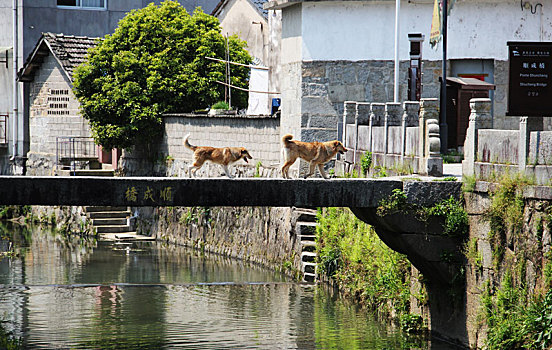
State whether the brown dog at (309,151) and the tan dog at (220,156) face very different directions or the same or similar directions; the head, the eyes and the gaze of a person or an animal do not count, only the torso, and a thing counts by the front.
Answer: same or similar directions

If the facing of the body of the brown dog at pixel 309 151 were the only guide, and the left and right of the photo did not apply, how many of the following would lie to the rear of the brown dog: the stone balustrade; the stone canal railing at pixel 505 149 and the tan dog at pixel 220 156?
1

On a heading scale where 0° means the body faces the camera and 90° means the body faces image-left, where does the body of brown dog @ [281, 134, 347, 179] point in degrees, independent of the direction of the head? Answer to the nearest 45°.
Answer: approximately 270°

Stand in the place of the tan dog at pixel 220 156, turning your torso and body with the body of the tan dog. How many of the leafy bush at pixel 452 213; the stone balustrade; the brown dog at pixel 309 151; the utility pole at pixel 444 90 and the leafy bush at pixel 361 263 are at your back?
0

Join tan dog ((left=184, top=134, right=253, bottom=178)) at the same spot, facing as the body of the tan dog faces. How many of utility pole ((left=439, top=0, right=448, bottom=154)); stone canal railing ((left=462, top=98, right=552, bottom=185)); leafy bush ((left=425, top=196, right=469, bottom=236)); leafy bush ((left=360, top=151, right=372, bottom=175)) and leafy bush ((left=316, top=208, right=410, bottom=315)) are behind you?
0

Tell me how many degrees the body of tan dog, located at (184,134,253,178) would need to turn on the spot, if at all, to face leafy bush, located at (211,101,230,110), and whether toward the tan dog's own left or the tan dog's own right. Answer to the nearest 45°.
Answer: approximately 90° to the tan dog's own left

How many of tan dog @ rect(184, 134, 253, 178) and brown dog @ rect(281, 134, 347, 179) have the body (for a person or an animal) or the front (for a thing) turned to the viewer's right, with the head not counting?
2

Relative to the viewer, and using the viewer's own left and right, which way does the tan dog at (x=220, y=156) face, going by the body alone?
facing to the right of the viewer

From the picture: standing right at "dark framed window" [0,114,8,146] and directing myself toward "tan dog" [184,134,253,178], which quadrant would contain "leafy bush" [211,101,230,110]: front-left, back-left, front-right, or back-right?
front-left

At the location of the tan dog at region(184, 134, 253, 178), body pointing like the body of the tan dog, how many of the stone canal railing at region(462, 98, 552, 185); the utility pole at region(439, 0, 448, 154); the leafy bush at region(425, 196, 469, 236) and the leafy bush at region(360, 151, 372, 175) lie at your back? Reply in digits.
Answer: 0

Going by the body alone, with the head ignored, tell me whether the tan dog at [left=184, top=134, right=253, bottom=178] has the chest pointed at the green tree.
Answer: no

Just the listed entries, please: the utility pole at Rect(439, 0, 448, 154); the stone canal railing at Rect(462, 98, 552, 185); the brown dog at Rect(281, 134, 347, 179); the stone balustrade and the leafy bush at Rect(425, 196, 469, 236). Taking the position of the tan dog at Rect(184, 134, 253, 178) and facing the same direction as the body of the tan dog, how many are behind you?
0

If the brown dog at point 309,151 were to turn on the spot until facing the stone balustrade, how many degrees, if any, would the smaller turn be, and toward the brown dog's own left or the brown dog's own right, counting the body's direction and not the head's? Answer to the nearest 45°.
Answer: approximately 45° to the brown dog's own left
